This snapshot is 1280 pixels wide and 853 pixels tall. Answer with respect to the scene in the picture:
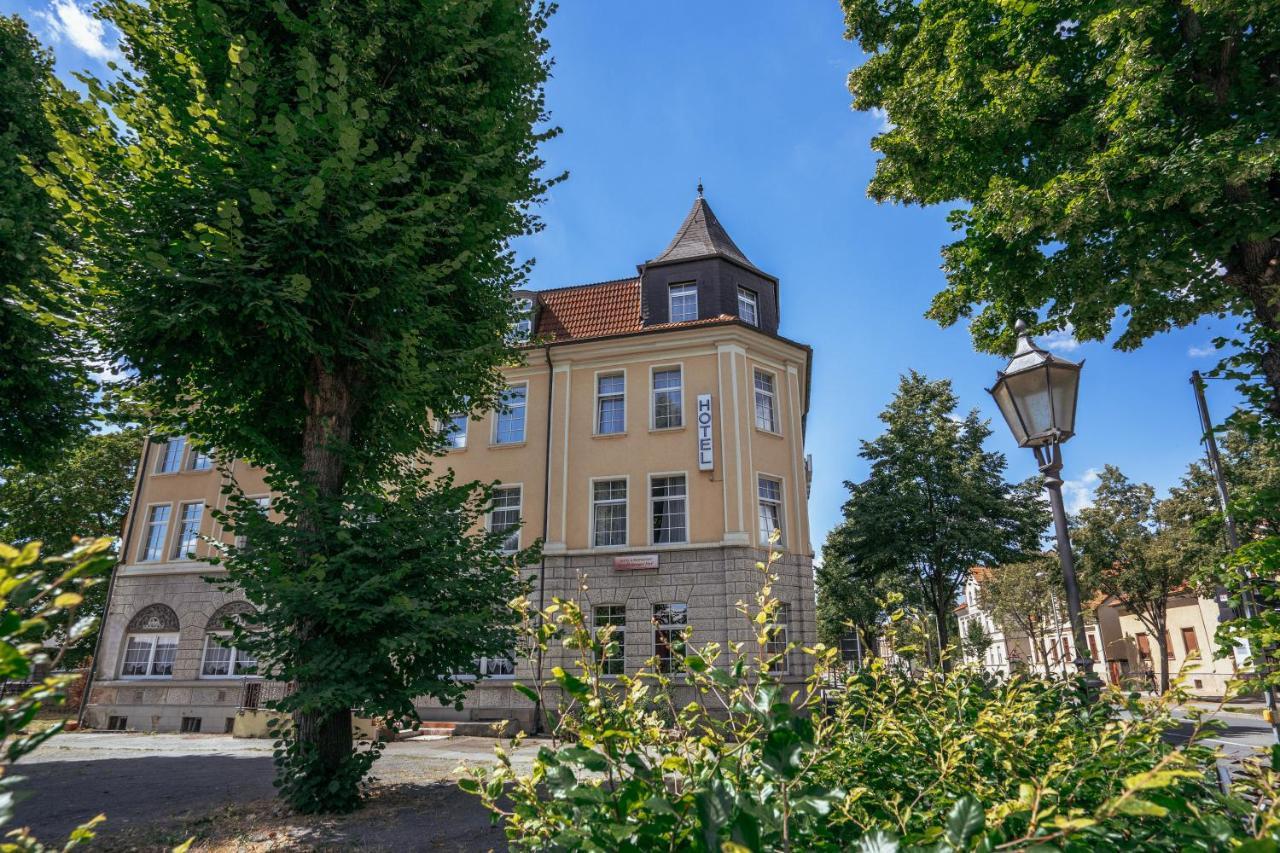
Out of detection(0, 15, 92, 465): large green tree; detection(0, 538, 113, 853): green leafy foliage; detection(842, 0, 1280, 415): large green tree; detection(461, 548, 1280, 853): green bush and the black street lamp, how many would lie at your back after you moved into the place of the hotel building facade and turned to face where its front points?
0

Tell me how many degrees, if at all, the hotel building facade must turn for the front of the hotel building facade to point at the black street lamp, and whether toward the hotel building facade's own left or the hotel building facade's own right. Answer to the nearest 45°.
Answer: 0° — it already faces it

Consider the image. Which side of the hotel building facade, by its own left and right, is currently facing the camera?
front

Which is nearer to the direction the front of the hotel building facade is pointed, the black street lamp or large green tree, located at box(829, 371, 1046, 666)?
the black street lamp

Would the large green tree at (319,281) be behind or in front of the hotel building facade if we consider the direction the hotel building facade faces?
in front

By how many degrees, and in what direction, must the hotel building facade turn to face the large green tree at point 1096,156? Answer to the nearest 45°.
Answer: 0° — it already faces it

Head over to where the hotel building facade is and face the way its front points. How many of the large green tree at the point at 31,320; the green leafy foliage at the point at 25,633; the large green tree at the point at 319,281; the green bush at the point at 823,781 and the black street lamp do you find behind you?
0

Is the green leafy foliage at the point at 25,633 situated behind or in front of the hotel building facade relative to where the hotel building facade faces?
in front

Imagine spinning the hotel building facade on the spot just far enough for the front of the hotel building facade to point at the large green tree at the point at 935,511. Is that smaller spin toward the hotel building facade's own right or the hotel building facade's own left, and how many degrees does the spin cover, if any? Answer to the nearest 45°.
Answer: approximately 90° to the hotel building facade's own left

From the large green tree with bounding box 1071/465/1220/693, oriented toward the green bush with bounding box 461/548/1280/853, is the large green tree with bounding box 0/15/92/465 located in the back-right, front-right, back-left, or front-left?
front-right

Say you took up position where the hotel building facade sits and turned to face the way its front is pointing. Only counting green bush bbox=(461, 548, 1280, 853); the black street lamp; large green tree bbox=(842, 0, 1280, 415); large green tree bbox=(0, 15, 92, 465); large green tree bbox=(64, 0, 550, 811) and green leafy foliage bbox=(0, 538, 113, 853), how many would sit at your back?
0

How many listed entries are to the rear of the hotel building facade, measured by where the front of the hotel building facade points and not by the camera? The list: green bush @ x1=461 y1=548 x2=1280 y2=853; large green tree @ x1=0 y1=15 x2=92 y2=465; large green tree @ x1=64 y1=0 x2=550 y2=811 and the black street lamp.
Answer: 0
